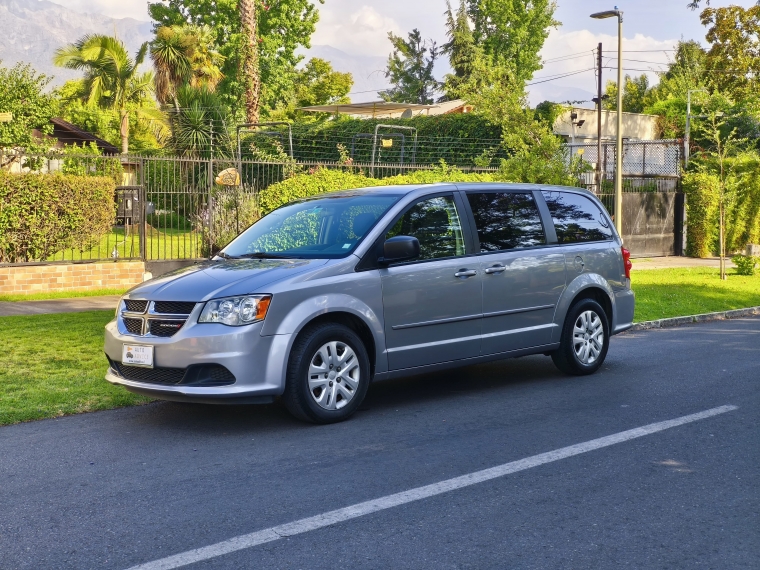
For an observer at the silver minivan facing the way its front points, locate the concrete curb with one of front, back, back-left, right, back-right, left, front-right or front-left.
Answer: back

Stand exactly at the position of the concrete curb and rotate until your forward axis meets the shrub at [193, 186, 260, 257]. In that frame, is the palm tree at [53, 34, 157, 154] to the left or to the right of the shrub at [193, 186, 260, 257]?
right

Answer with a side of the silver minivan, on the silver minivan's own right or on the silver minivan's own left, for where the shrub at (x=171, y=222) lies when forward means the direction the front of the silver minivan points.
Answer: on the silver minivan's own right

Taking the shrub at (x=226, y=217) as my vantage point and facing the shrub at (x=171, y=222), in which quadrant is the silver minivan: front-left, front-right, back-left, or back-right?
back-left

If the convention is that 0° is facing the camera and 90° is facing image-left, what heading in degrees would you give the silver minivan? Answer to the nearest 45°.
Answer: approximately 45°

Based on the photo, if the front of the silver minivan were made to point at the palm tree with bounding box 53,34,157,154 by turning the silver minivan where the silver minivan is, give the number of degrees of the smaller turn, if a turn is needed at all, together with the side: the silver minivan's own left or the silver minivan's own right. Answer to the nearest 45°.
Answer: approximately 135° to the silver minivan's own right

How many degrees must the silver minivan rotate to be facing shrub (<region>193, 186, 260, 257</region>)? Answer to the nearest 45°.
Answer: approximately 135° to its right

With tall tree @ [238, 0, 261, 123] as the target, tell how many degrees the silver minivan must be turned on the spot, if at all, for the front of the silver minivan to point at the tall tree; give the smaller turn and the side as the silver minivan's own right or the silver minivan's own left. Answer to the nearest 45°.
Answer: approximately 135° to the silver minivan's own right

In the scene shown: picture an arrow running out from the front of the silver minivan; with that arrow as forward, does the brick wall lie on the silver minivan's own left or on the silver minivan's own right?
on the silver minivan's own right

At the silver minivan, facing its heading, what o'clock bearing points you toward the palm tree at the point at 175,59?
The palm tree is roughly at 4 o'clock from the silver minivan.

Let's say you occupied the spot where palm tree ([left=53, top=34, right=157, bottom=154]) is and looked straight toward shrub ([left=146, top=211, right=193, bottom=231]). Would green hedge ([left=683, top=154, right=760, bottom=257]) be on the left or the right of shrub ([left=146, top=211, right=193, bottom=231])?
left
